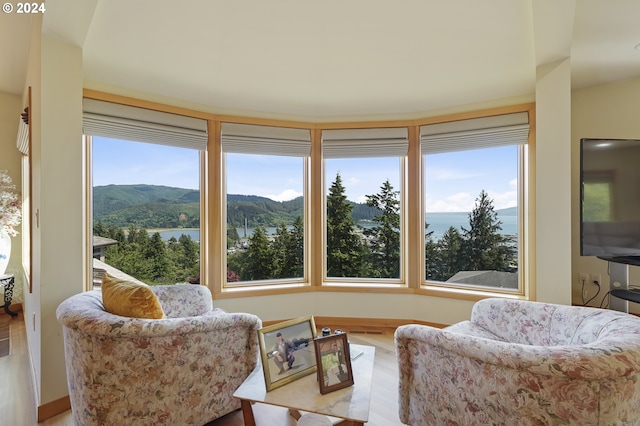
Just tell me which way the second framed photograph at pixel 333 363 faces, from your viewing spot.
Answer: facing the viewer and to the right of the viewer

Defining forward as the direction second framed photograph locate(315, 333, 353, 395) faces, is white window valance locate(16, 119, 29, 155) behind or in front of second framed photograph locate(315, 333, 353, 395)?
behind

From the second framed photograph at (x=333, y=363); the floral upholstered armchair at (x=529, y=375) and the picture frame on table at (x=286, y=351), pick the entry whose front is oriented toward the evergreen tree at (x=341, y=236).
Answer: the floral upholstered armchair

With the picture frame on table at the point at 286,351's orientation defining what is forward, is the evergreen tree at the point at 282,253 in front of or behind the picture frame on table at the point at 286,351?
behind

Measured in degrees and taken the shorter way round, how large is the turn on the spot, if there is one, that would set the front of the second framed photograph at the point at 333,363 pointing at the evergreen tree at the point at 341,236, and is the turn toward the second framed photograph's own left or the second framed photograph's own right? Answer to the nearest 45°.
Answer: approximately 135° to the second framed photograph's own left

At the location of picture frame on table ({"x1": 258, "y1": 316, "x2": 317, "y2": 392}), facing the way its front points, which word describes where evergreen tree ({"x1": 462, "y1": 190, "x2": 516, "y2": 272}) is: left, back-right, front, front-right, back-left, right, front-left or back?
left

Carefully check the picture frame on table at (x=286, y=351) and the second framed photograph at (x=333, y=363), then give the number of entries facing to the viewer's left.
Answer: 0

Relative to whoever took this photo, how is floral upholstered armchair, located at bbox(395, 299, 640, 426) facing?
facing away from the viewer and to the left of the viewer

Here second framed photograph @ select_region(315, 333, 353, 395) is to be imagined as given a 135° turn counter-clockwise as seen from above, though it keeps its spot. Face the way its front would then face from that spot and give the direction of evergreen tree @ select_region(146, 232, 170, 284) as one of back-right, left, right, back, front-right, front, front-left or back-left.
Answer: front-left

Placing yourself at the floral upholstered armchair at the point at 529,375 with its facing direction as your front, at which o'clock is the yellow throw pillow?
The yellow throw pillow is roughly at 10 o'clock from the floral upholstered armchair.

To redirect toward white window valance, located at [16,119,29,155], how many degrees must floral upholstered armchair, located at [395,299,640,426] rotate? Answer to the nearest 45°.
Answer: approximately 45° to its left

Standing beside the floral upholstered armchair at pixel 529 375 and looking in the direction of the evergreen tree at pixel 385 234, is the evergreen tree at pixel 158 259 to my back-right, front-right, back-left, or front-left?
front-left

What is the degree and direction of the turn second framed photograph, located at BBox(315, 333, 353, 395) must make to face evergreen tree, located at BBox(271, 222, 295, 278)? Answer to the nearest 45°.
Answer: approximately 135° to its left

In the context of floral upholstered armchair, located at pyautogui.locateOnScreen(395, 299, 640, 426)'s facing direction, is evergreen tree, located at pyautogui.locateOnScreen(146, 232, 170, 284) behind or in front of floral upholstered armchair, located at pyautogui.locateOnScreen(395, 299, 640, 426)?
in front
